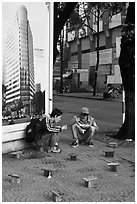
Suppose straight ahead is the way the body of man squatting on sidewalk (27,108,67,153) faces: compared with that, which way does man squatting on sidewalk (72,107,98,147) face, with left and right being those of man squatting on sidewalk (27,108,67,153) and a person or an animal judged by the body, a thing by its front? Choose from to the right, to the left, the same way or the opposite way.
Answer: to the right

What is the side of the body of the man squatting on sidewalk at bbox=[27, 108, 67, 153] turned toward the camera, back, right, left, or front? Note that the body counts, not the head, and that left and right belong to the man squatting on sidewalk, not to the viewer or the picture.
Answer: right

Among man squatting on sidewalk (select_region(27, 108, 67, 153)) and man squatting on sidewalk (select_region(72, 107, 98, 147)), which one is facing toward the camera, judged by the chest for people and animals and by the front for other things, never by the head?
man squatting on sidewalk (select_region(72, 107, 98, 147))

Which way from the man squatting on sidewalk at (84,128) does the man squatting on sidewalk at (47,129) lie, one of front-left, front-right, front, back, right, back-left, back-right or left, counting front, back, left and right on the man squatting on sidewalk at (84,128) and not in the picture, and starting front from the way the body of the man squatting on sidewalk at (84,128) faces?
front-right

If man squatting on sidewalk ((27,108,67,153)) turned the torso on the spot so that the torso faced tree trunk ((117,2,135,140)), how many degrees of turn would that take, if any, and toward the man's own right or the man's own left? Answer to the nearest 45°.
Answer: approximately 45° to the man's own left

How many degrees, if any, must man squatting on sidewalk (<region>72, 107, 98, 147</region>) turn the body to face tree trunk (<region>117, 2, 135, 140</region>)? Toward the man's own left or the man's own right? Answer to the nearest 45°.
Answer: approximately 135° to the man's own left

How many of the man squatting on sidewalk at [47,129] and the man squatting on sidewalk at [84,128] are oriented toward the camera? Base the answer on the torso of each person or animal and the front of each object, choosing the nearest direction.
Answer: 1

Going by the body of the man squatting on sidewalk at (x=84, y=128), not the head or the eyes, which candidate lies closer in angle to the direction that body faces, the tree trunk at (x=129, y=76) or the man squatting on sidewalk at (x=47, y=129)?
the man squatting on sidewalk

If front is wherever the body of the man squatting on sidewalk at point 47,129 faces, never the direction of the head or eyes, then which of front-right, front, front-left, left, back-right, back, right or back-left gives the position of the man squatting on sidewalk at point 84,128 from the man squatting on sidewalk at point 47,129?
front-left

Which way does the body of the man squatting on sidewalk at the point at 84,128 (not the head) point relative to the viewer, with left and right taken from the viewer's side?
facing the viewer
